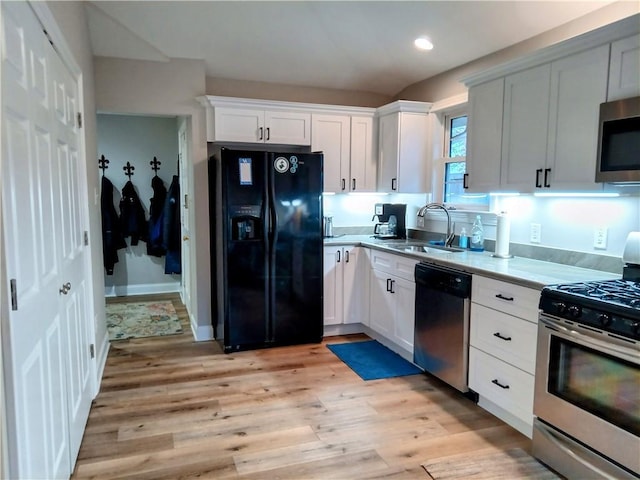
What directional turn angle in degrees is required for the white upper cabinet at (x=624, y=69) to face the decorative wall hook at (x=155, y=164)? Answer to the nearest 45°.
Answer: approximately 45° to its right

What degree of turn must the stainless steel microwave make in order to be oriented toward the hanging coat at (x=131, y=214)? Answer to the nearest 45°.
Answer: approximately 45° to its right

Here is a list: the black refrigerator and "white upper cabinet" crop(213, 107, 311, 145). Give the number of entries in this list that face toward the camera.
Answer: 2

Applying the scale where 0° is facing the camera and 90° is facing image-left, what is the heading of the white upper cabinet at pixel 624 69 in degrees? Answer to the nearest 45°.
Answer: approximately 45°

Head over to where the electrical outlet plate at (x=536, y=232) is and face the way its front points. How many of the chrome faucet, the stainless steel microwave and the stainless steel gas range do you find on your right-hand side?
1

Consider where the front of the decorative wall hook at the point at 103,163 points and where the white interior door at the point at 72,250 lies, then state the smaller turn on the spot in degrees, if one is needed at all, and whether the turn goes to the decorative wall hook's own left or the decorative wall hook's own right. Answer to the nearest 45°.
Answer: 0° — it already faces it

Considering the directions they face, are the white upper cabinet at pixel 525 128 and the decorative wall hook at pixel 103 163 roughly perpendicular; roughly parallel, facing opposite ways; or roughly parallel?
roughly perpendicular

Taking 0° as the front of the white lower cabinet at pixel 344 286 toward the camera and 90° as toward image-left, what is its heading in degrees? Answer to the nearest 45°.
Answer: approximately 0°
